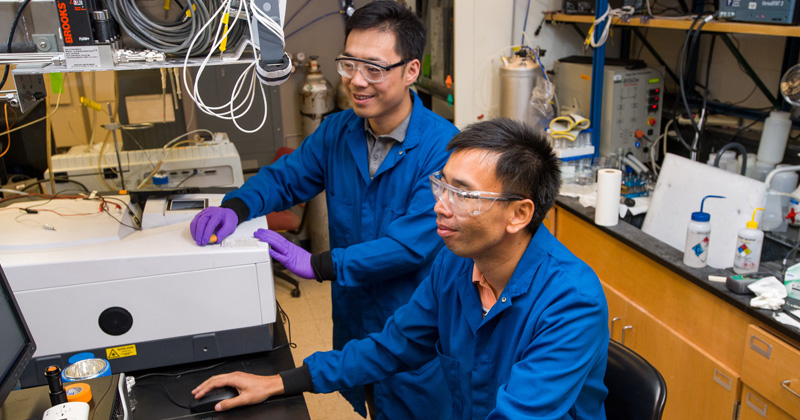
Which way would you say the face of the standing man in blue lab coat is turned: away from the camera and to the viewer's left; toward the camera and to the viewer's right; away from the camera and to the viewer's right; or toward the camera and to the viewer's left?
toward the camera and to the viewer's left

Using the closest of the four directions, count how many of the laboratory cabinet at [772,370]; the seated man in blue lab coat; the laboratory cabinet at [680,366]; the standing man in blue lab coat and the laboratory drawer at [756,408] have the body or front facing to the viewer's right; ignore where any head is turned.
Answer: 0

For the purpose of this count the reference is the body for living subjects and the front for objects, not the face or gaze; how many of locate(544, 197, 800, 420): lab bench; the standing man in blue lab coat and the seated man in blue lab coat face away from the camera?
0

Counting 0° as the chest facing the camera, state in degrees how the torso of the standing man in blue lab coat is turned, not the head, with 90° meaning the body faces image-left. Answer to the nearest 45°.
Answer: approximately 45°

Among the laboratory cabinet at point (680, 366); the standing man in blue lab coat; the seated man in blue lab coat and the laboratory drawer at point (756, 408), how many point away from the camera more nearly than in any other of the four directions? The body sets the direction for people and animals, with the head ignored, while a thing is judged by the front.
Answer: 0

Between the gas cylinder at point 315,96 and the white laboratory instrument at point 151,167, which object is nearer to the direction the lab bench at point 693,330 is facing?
the white laboratory instrument

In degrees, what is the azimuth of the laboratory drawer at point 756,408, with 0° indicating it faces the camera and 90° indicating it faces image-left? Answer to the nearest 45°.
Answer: approximately 45°

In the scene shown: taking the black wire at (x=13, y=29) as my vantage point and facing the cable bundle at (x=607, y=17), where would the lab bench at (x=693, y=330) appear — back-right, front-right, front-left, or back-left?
front-right

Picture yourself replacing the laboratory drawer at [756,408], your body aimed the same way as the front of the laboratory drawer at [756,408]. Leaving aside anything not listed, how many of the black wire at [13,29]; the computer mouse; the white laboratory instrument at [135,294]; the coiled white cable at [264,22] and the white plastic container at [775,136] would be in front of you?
4

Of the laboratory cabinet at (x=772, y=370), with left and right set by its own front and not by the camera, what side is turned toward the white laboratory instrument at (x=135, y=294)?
front

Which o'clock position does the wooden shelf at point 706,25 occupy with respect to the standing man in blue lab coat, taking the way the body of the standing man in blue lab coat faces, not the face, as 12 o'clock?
The wooden shelf is roughly at 7 o'clock from the standing man in blue lab coat.

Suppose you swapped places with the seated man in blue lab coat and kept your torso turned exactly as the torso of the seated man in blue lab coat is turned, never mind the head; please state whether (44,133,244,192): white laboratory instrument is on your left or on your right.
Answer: on your right

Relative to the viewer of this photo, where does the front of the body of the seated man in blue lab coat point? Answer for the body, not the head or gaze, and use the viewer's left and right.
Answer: facing the viewer and to the left of the viewer

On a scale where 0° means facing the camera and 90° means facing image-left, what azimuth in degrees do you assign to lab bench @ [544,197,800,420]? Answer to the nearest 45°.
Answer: approximately 45°

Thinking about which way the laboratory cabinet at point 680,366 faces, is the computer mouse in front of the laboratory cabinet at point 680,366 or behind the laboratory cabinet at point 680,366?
in front

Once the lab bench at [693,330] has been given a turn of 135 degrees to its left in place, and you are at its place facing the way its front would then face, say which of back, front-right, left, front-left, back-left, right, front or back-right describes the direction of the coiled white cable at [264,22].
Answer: back-right

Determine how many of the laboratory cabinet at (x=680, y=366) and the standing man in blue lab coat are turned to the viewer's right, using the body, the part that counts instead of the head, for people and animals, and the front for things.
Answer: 0

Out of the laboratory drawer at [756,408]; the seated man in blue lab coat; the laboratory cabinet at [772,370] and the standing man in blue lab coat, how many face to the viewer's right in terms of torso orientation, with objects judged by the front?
0
